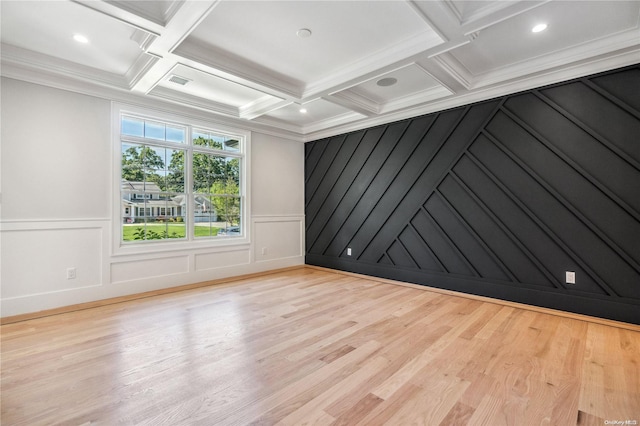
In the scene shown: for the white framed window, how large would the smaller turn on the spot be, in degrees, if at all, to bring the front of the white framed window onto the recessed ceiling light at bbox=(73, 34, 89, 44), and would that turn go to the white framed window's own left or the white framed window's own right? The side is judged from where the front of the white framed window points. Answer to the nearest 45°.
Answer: approximately 45° to the white framed window's own right

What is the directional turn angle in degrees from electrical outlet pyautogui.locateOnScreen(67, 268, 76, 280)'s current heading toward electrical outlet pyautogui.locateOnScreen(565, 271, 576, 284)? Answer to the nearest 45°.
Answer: approximately 45° to its left

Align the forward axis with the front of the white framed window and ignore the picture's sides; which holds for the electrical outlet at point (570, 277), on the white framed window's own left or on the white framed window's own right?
on the white framed window's own left

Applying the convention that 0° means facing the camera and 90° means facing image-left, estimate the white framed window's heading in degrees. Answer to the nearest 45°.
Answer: approximately 0°

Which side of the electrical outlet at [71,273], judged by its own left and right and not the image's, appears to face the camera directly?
front

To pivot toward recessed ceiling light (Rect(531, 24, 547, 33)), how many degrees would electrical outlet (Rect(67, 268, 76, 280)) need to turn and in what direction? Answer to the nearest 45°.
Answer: approximately 45° to its left

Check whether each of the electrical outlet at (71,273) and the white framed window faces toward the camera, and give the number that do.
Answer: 2
